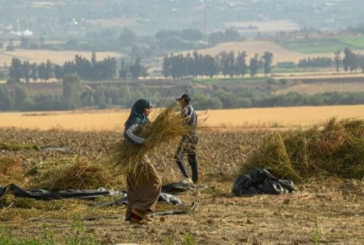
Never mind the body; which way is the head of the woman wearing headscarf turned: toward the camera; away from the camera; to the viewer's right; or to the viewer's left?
to the viewer's right

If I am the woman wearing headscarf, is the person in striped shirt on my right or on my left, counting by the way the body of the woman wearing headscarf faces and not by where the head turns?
on my left

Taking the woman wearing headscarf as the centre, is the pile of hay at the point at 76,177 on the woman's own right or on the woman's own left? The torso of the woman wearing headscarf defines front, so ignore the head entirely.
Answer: on the woman's own left

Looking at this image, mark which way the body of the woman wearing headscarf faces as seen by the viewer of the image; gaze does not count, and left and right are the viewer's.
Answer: facing to the right of the viewer
